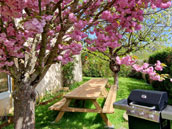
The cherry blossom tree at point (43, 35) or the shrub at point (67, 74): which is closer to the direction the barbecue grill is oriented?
the cherry blossom tree

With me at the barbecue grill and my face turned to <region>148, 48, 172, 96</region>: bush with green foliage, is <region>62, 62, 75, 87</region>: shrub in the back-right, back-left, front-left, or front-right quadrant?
front-left

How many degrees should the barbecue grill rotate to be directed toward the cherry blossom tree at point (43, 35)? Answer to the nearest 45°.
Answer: approximately 45° to its right

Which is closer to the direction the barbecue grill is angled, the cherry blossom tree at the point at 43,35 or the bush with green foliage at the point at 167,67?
the cherry blossom tree

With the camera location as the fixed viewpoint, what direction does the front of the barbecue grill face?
facing the viewer and to the left of the viewer

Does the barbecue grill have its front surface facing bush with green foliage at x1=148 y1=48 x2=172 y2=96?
no

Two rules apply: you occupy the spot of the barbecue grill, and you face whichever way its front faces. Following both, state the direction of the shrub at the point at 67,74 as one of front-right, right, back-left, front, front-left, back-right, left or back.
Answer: right
